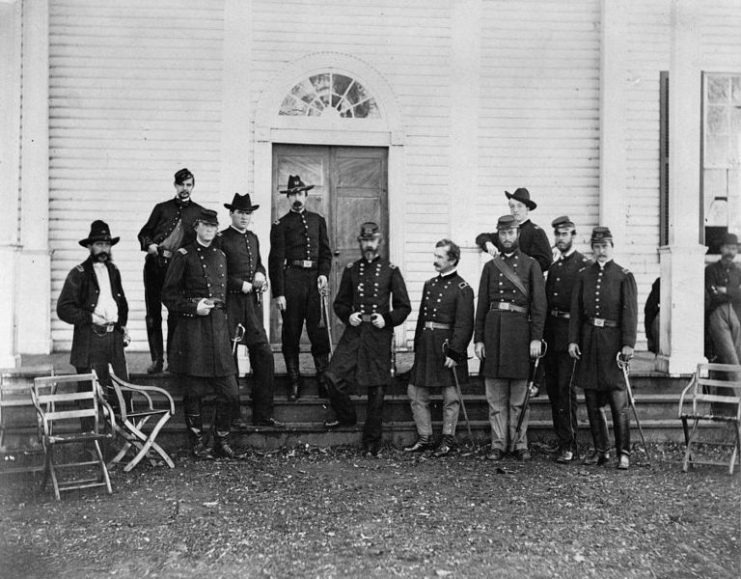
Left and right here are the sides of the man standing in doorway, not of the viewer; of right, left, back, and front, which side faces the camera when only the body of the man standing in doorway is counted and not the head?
front

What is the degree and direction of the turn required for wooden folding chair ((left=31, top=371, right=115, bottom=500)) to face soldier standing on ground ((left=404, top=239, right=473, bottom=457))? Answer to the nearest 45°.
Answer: approximately 45° to its left

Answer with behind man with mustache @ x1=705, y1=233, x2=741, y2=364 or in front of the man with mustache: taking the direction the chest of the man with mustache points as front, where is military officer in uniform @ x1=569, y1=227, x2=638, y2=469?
in front

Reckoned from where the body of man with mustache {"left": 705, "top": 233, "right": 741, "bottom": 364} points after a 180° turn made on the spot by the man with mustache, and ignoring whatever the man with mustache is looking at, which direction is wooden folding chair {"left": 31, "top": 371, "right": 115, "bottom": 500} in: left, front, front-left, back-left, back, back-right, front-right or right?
back-left

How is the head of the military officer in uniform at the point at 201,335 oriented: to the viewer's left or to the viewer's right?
to the viewer's right

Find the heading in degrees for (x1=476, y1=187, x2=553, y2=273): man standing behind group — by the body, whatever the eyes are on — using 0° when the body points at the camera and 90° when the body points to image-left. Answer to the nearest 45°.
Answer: approximately 45°

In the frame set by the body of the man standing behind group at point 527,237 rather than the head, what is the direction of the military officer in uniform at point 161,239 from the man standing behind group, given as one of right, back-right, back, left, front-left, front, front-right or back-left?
front-right

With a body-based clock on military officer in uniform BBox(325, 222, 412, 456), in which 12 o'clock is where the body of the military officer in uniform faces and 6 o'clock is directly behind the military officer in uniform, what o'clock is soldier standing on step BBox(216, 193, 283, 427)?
The soldier standing on step is roughly at 3 o'clock from the military officer in uniform.

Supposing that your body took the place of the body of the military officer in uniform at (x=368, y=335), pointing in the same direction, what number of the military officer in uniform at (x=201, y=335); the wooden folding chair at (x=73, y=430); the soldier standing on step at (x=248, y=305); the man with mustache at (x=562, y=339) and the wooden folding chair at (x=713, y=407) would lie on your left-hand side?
2

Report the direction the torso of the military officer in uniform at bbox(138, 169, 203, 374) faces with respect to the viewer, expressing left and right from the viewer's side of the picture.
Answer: facing the viewer
